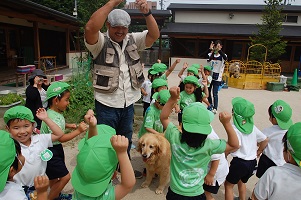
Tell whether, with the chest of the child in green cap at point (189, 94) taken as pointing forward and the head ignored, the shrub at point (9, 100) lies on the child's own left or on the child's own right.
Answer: on the child's own right

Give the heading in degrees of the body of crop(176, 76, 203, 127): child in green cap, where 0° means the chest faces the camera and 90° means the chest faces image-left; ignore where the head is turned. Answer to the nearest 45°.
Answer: approximately 45°

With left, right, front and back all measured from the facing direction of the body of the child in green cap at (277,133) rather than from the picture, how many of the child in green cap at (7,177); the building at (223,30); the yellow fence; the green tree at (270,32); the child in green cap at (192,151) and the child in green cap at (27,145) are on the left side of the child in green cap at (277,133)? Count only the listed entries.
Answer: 3

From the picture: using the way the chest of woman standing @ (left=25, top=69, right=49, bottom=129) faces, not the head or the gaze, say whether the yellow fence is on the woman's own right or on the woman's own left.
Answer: on the woman's own left

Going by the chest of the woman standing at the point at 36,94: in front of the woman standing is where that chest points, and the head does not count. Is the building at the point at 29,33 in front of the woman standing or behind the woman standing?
behind

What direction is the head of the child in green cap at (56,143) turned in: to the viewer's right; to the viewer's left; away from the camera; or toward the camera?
to the viewer's right

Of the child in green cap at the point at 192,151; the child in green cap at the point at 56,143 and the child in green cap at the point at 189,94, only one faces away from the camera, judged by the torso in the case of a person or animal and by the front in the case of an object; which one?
the child in green cap at the point at 192,151

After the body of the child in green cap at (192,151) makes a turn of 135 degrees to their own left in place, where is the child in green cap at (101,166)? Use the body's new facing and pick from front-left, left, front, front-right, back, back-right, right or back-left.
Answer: front

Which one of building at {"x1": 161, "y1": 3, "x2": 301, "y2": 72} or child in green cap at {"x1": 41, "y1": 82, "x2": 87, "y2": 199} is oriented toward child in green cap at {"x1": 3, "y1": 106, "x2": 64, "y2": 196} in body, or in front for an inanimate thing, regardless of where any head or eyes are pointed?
the building

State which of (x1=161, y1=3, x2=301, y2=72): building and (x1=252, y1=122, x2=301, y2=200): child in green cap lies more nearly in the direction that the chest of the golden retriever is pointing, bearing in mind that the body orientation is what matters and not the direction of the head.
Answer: the child in green cap

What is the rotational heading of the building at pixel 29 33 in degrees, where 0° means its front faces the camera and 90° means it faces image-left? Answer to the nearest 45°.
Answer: approximately 315°

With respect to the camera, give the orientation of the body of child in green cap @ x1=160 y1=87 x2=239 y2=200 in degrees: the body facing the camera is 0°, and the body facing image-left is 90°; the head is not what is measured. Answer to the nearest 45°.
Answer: approximately 180°
